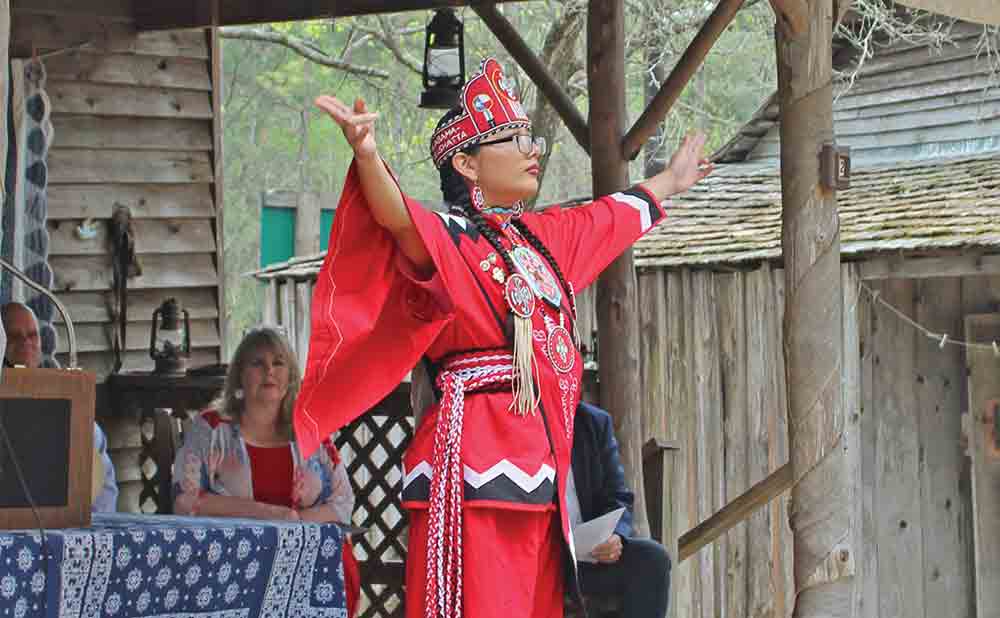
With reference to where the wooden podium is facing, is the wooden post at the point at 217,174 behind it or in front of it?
behind

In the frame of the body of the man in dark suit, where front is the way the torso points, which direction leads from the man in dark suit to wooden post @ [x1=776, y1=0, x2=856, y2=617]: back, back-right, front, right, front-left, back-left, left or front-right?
front-left

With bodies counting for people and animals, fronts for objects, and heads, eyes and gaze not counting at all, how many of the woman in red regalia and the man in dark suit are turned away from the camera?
0

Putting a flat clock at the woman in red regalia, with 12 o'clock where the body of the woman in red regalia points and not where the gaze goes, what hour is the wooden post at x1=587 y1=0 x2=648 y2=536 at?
The wooden post is roughly at 8 o'clock from the woman in red regalia.

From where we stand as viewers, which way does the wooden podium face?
facing the viewer

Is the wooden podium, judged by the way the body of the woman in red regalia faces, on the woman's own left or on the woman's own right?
on the woman's own right

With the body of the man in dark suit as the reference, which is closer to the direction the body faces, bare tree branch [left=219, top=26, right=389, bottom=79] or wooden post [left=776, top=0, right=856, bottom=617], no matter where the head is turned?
the wooden post

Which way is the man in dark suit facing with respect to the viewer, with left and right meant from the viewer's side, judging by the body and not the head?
facing the viewer and to the right of the viewer

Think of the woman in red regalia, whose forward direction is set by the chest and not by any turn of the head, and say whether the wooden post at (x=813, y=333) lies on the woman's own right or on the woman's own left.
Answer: on the woman's own left

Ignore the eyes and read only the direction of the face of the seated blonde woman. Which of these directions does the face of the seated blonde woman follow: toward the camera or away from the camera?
toward the camera
